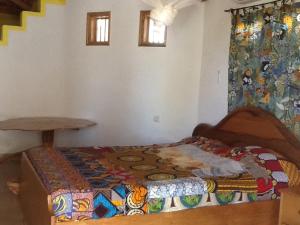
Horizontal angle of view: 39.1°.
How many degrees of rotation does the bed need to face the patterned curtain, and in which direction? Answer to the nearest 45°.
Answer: approximately 180°

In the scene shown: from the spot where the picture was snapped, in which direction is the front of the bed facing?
facing the viewer and to the left of the viewer

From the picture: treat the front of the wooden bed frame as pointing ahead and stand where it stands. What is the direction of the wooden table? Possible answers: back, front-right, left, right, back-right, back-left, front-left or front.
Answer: right

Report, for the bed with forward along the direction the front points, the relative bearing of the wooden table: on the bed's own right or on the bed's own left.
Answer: on the bed's own right
